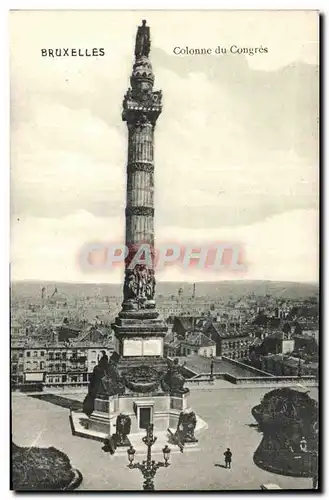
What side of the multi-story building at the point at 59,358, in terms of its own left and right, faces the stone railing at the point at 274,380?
left

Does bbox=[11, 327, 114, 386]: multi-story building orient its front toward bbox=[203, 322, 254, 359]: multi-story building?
no

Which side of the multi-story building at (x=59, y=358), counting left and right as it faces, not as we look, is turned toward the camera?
front
